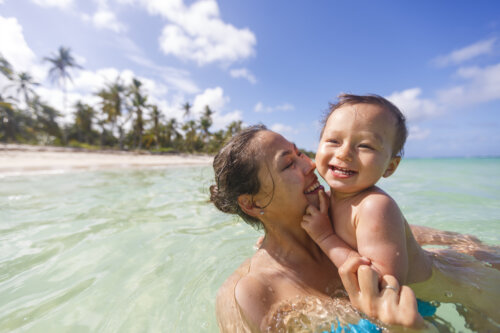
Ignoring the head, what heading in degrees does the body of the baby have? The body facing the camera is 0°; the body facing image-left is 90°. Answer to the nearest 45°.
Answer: approximately 45°

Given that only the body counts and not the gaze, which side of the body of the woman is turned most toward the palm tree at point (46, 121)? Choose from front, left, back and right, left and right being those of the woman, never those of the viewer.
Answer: back

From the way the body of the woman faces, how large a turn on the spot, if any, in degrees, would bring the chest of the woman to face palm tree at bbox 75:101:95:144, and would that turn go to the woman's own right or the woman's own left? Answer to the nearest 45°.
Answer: approximately 180°

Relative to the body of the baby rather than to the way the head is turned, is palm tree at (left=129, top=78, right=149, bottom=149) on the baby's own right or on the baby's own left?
on the baby's own right

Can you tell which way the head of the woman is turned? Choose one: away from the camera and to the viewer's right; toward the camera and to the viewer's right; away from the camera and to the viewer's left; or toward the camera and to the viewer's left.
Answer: toward the camera and to the viewer's right
